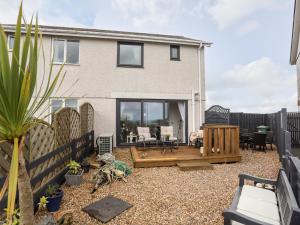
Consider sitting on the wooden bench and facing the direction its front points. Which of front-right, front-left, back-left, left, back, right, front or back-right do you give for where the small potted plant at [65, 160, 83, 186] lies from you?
front

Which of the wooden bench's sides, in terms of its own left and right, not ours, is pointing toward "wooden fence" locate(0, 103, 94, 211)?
front

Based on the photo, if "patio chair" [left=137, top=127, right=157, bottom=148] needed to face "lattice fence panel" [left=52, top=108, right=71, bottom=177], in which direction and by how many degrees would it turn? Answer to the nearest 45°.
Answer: approximately 90° to its right

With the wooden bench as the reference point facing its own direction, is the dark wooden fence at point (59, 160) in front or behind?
in front

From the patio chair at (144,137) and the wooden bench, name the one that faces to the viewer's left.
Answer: the wooden bench

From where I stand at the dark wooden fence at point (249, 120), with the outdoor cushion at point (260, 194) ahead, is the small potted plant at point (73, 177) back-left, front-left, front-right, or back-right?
front-right

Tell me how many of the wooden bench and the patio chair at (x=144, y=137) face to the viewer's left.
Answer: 1

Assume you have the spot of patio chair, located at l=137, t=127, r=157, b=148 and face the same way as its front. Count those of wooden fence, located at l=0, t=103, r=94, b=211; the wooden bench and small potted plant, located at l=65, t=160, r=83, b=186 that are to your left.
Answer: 0

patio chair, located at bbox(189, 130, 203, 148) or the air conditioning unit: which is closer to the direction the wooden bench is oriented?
the air conditioning unit

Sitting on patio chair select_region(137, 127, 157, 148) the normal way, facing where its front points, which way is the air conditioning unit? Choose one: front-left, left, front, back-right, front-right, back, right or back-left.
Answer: right

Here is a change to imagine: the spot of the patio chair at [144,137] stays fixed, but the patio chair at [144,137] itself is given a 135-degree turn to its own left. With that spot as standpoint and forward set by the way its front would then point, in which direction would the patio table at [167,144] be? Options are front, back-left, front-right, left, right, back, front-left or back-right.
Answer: right

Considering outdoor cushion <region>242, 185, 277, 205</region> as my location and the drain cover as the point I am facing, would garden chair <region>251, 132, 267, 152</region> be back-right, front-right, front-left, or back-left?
back-right

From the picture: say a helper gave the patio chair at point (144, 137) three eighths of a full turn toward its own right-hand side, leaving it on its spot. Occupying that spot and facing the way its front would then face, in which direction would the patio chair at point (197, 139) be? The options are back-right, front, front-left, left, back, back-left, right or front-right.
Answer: back

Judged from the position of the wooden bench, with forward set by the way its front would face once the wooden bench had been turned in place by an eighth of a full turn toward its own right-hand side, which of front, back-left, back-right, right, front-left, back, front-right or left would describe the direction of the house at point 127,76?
front

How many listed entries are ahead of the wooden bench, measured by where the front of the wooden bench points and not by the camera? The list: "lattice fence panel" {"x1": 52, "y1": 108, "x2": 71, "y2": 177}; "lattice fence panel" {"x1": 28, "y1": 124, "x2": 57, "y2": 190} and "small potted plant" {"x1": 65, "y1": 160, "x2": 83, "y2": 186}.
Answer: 3

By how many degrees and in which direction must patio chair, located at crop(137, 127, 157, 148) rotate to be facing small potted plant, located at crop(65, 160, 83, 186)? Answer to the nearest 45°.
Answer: approximately 45° to its right

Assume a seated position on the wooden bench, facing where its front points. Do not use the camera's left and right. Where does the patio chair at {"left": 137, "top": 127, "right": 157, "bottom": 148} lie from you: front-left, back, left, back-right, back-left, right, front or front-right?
front-right

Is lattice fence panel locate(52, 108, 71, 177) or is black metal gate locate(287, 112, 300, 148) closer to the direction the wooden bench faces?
the lattice fence panel

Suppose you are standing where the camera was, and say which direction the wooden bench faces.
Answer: facing to the left of the viewer

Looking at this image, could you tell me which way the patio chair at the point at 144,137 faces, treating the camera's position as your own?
facing the viewer and to the right of the viewer
